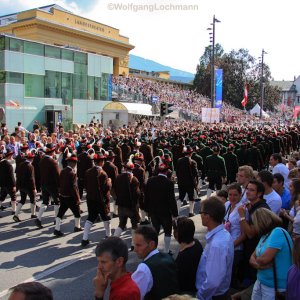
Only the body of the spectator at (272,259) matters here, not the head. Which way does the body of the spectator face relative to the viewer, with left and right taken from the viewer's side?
facing to the left of the viewer

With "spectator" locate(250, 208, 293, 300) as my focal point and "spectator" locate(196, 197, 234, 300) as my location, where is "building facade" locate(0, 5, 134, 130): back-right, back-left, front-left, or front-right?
back-left

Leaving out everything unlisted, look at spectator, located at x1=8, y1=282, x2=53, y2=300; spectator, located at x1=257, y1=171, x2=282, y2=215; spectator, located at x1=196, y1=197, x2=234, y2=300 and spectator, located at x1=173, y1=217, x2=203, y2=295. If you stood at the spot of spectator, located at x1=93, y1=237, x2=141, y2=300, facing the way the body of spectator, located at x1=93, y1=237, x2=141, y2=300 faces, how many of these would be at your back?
3

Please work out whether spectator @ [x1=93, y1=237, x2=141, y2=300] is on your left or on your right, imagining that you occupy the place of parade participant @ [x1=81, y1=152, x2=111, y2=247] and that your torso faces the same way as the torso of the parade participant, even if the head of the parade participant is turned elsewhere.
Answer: on your right

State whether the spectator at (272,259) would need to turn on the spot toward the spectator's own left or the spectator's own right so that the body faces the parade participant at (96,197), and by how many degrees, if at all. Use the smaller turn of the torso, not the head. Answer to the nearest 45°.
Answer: approximately 45° to the spectator's own right

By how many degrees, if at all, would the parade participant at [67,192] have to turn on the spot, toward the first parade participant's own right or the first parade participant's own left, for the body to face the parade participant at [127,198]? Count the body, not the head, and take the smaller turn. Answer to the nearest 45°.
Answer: approximately 90° to the first parade participant's own right

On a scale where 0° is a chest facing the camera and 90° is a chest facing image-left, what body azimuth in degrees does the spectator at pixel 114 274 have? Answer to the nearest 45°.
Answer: approximately 45°

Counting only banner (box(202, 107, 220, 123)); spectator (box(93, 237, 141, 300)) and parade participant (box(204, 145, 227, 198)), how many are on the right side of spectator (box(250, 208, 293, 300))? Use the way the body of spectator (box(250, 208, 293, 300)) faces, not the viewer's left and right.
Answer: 2

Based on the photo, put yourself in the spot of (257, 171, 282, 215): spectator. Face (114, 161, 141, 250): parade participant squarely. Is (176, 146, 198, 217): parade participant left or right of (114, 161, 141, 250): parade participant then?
right

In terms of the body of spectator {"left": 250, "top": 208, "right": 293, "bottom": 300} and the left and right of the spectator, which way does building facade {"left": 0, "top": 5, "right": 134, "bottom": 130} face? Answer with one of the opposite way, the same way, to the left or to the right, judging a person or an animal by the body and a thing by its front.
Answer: the opposite way
